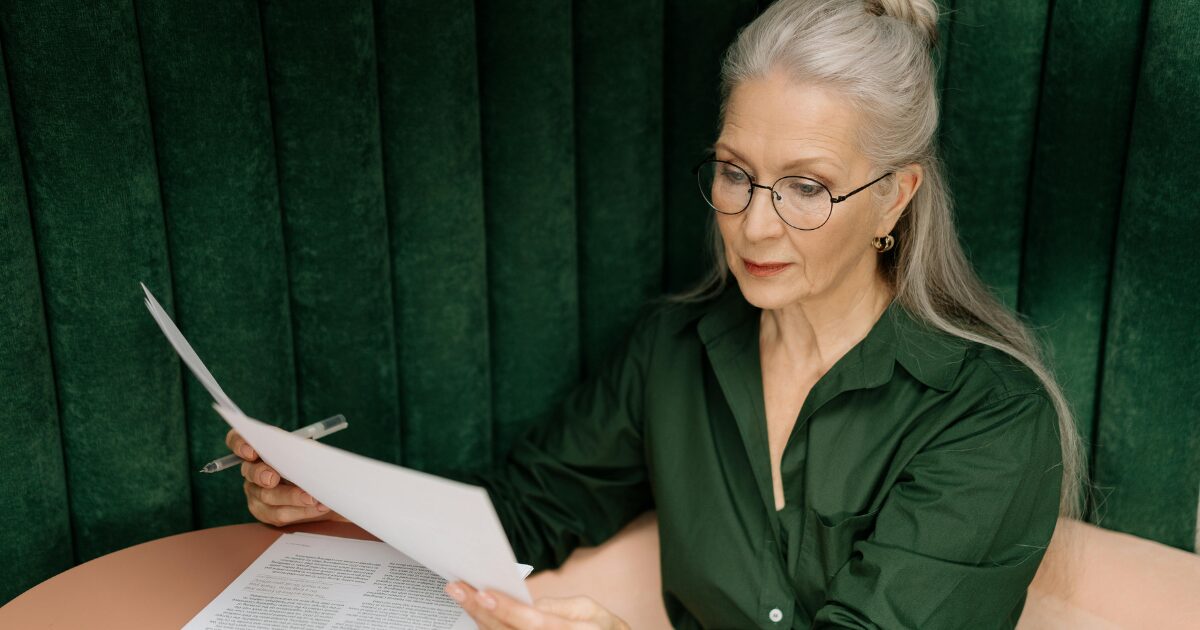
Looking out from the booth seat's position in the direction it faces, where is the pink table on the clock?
The pink table is roughly at 2 o'clock from the booth seat.

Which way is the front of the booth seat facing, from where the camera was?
facing the viewer

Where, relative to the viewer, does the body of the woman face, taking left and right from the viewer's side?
facing the viewer and to the left of the viewer

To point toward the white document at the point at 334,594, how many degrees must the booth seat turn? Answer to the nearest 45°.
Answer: approximately 45° to its right
